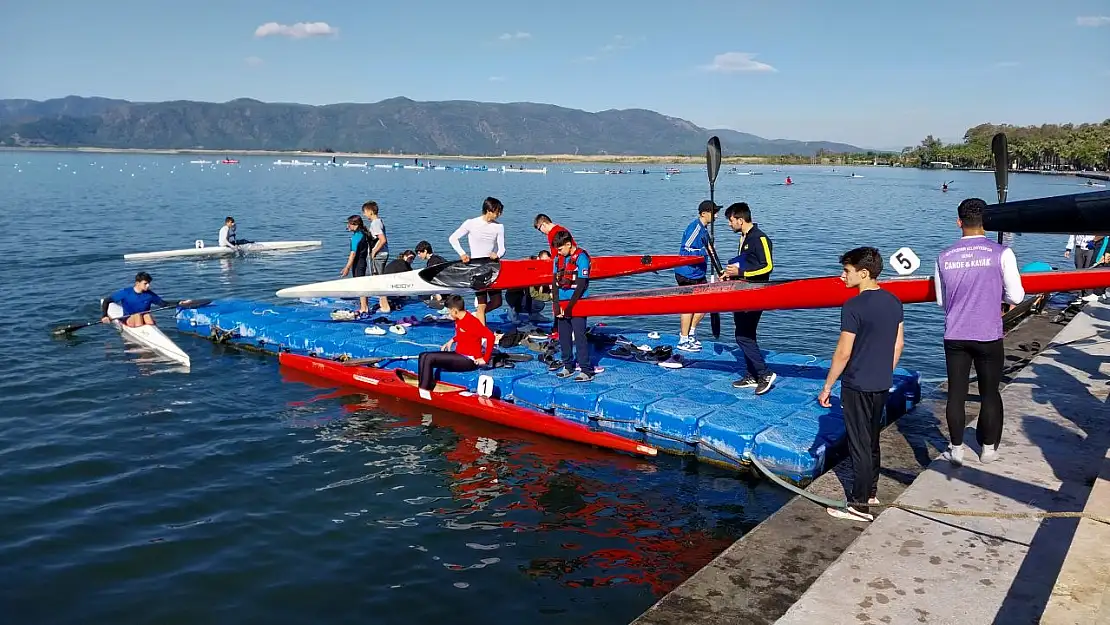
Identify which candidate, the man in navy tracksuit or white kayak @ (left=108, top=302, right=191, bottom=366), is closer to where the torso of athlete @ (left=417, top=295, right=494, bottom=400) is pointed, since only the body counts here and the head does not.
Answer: the white kayak

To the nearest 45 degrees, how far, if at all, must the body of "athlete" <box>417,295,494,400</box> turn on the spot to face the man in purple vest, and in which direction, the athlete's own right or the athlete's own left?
approximately 135° to the athlete's own left

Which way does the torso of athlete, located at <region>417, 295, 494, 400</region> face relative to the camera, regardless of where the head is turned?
to the viewer's left

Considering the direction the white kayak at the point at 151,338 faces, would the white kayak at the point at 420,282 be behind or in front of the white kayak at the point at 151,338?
in front

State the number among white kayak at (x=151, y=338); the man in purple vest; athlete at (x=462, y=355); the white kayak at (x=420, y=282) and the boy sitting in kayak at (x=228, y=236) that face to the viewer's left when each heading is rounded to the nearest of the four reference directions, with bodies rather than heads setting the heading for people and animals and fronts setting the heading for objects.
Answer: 2

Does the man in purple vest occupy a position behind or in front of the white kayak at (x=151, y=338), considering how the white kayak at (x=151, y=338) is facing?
in front

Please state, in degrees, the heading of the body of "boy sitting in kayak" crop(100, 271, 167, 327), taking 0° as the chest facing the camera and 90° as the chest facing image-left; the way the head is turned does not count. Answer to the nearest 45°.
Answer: approximately 315°

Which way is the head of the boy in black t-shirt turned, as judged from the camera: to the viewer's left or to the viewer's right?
to the viewer's left

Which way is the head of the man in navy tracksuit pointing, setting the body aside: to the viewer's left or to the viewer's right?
to the viewer's left

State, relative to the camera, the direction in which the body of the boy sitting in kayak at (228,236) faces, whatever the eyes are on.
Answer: to the viewer's right

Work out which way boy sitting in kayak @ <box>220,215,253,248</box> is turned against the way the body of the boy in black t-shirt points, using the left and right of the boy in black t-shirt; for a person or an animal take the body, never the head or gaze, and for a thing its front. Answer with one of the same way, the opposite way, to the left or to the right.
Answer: to the right
